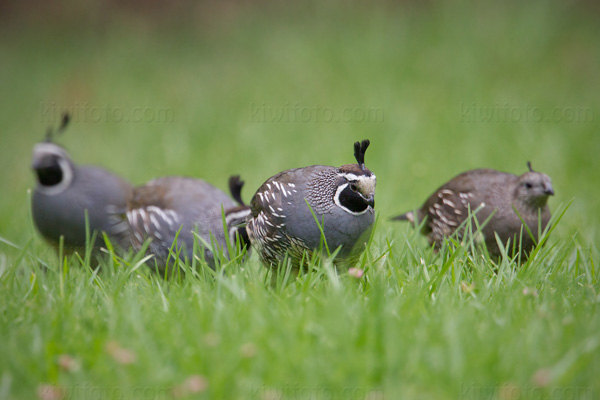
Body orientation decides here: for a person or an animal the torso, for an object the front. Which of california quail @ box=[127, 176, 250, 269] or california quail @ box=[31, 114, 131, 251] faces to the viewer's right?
california quail @ box=[127, 176, 250, 269]

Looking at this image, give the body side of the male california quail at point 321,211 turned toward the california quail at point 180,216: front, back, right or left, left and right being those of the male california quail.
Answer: back

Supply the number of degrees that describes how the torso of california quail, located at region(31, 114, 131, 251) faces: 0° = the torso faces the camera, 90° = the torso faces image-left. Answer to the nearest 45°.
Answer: approximately 45°

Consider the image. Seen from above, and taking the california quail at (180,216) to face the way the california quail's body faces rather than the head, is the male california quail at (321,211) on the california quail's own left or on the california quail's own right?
on the california quail's own right

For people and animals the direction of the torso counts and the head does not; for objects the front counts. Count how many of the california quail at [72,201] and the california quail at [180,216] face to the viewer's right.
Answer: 1

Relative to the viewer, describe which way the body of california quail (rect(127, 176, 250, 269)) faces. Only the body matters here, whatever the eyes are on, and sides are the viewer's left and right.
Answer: facing to the right of the viewer

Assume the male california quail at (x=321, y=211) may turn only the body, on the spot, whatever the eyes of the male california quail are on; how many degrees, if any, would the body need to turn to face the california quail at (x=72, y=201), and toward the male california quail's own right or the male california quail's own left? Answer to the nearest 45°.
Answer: approximately 180°

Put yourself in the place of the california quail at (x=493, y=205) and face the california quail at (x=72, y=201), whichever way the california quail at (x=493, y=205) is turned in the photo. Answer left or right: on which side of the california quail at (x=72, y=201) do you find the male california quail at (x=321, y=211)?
left
